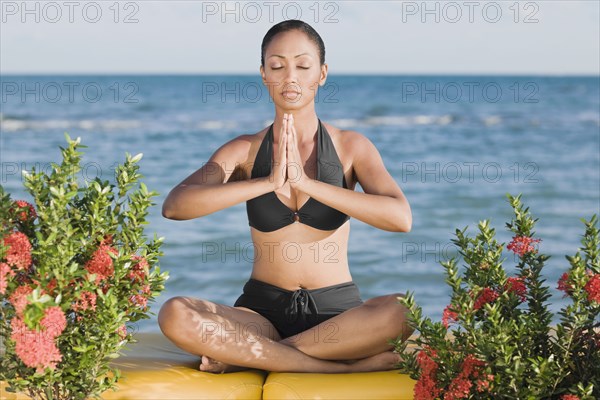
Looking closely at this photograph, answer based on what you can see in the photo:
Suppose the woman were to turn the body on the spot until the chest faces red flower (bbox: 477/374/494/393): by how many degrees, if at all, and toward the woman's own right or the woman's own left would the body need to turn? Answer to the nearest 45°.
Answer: approximately 45° to the woman's own left

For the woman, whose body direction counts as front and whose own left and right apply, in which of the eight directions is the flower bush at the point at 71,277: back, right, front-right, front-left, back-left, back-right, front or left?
front-right

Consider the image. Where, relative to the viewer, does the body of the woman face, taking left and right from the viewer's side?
facing the viewer

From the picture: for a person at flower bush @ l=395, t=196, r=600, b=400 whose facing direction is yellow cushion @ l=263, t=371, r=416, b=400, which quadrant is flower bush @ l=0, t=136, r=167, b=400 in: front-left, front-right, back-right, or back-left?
front-left

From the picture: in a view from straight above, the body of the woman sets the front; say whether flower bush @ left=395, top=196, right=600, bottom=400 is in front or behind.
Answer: in front

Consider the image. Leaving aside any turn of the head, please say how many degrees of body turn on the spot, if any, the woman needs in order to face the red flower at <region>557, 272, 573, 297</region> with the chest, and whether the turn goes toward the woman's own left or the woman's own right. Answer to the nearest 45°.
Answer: approximately 45° to the woman's own left
